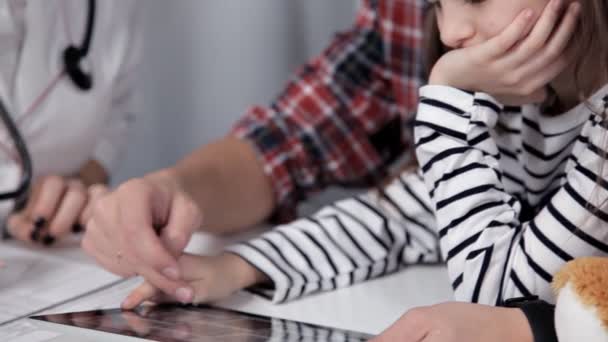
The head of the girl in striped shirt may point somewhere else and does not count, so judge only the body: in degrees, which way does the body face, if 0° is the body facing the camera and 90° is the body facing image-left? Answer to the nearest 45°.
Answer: approximately 45°

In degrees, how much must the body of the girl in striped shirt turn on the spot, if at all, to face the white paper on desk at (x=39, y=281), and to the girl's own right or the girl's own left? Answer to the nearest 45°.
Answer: approximately 45° to the girl's own right
